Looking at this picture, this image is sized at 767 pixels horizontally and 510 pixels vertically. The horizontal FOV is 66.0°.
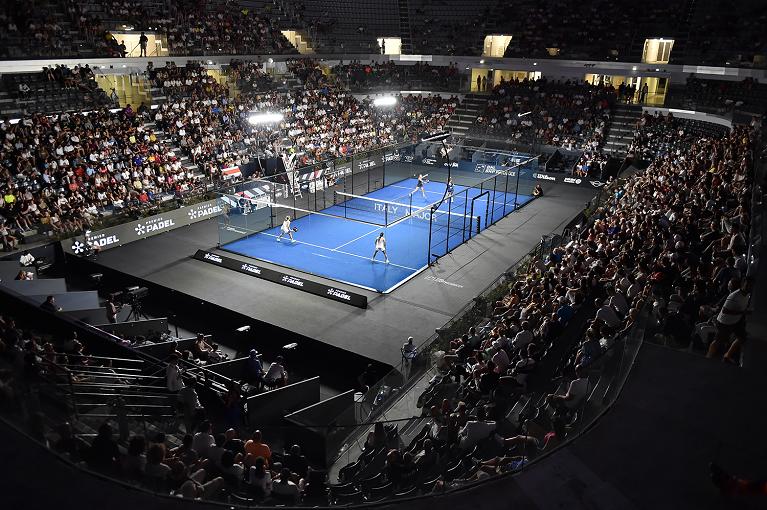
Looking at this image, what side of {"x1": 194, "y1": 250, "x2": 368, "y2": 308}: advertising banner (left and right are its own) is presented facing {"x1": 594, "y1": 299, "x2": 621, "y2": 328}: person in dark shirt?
left

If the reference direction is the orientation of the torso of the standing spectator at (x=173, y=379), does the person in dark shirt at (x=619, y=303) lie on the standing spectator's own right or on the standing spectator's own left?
on the standing spectator's own right

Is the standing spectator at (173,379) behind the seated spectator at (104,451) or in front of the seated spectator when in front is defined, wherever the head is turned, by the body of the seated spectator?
in front

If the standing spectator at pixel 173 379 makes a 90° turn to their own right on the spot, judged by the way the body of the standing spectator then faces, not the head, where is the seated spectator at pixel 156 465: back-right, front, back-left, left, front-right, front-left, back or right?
front-right

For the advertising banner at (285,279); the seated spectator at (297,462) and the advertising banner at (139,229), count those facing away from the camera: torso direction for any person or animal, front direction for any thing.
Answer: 1

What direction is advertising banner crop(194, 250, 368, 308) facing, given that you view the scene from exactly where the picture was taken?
facing the viewer and to the left of the viewer

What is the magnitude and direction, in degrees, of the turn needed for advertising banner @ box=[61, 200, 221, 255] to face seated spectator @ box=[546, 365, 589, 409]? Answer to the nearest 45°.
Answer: approximately 45° to its right

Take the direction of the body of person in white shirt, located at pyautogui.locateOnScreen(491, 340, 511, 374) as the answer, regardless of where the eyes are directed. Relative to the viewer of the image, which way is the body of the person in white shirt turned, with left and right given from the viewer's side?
facing away from the viewer and to the left of the viewer

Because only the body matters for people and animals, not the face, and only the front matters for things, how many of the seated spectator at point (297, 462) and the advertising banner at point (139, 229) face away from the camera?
1

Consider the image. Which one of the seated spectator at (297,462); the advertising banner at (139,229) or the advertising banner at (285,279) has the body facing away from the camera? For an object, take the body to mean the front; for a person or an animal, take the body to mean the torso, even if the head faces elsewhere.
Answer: the seated spectator

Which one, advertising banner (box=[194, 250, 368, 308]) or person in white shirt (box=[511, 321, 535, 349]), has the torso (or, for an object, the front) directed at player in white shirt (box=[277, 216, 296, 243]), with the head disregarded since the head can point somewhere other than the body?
the person in white shirt

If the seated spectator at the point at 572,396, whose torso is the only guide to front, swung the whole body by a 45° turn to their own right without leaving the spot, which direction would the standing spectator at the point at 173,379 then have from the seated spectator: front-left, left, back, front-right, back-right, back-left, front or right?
left

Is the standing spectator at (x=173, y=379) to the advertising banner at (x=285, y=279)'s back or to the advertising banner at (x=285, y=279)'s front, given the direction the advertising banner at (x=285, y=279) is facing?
to the front

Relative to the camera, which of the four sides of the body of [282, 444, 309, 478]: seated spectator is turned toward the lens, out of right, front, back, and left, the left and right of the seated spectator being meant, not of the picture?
back

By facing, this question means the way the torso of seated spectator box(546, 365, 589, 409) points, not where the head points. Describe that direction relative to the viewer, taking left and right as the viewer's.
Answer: facing away from the viewer and to the left of the viewer

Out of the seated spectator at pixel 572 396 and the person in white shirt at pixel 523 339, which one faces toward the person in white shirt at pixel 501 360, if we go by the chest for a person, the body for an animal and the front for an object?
the seated spectator

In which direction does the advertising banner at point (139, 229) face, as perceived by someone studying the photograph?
facing the viewer and to the right of the viewer

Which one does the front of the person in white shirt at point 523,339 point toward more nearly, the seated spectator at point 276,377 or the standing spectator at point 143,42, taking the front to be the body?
the standing spectator

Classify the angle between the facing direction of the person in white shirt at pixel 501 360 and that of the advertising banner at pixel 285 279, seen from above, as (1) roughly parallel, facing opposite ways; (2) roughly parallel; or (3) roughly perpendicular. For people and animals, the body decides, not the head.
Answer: roughly perpendicular

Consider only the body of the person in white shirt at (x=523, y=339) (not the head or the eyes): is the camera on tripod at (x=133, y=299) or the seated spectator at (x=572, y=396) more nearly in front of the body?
the camera on tripod

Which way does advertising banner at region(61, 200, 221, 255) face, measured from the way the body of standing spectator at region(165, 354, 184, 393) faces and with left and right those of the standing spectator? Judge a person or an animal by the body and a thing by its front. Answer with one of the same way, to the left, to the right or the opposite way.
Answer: to the right

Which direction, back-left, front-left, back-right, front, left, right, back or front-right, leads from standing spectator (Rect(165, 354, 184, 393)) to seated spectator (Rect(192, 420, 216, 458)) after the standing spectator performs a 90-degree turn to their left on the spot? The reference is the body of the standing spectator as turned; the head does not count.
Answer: back-left
